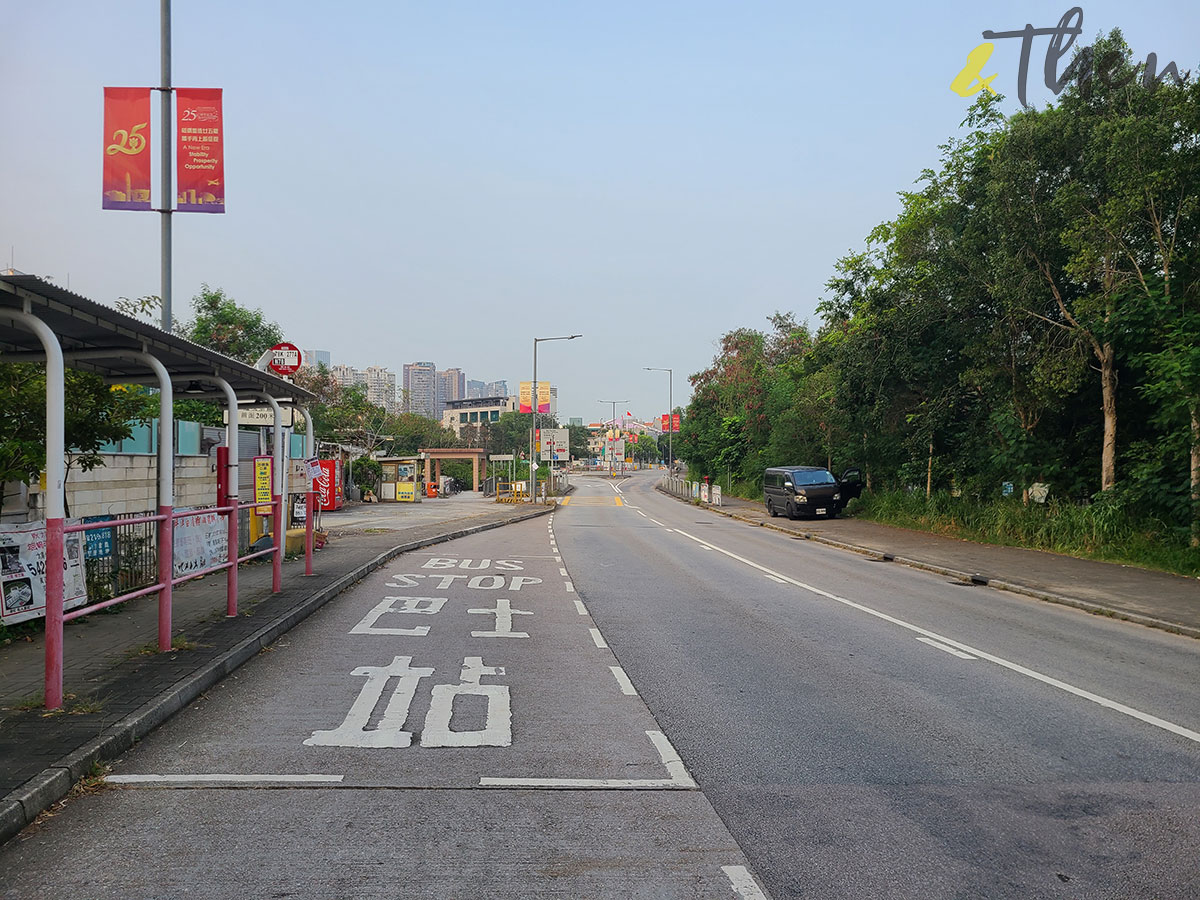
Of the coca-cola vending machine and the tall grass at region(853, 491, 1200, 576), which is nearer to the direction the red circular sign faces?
the tall grass

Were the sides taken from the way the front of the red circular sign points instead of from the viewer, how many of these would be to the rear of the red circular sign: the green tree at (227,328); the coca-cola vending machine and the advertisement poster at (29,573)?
2

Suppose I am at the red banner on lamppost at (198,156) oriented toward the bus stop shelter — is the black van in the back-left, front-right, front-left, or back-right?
back-left

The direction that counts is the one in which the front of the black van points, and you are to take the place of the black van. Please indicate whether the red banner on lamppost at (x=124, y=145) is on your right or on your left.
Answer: on your right

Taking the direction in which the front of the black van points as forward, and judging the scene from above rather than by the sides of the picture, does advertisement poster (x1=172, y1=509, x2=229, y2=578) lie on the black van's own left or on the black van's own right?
on the black van's own right

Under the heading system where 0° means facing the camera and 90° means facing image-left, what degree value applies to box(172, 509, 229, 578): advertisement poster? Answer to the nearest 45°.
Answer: approximately 315°

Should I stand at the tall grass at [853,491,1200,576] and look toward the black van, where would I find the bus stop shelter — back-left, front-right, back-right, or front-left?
back-left

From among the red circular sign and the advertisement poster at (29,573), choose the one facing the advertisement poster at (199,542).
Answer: the red circular sign

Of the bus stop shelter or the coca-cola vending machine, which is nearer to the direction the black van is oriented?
the bus stop shelter

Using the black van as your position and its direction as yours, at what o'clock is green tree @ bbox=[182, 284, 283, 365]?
The green tree is roughly at 4 o'clock from the black van.

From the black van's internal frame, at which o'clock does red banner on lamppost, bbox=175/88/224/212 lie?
The red banner on lamppost is roughly at 2 o'clock from the black van.

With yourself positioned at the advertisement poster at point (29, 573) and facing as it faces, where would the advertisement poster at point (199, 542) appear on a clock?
the advertisement poster at point (199, 542) is roughly at 9 o'clock from the advertisement poster at point (29, 573).

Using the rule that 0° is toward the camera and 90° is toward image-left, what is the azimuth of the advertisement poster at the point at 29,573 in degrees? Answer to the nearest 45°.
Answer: approximately 315°

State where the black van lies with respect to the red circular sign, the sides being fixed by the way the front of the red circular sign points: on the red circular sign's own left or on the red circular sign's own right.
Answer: on the red circular sign's own left
